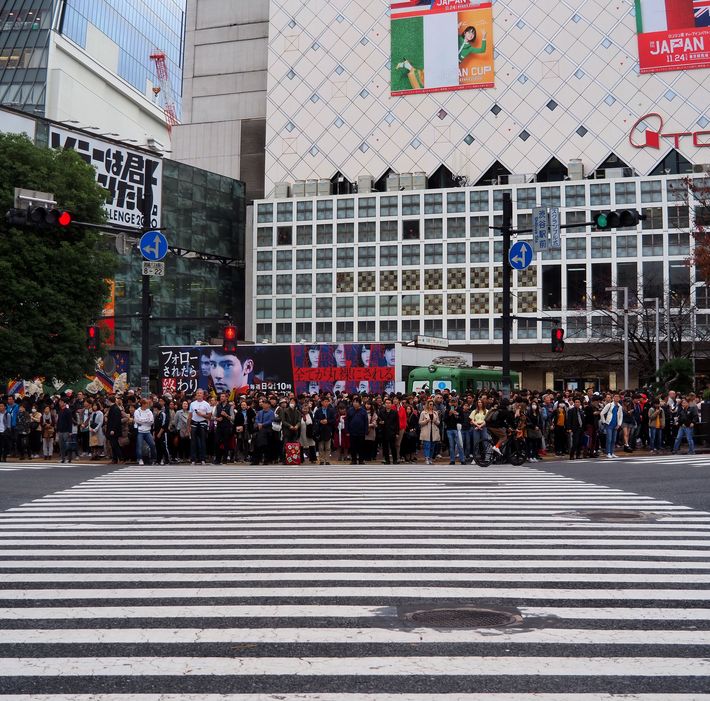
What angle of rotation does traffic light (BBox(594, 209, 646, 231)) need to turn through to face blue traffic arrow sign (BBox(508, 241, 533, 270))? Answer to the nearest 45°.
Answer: approximately 90° to its right

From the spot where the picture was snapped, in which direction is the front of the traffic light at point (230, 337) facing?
facing the viewer

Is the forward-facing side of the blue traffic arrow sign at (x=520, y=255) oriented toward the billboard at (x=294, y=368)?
no

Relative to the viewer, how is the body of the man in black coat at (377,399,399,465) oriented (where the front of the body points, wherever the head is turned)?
toward the camera

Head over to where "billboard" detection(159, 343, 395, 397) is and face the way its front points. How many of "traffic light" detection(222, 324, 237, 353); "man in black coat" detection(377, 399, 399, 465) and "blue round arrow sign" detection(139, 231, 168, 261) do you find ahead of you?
3

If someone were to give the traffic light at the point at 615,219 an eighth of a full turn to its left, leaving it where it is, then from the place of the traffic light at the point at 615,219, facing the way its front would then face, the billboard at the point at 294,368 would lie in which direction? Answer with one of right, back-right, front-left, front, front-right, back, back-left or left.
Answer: back-right

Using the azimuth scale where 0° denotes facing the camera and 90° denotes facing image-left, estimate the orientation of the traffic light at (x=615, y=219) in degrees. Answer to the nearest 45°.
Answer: approximately 45°

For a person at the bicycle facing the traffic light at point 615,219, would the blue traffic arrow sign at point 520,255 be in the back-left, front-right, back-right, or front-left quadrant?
front-left

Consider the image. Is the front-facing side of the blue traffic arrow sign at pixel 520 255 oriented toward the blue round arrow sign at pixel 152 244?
no

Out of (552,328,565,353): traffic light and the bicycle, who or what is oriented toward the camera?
the traffic light

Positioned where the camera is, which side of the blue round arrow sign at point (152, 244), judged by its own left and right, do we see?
front

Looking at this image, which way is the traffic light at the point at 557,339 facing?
toward the camera

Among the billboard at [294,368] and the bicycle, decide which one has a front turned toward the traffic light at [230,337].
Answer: the billboard

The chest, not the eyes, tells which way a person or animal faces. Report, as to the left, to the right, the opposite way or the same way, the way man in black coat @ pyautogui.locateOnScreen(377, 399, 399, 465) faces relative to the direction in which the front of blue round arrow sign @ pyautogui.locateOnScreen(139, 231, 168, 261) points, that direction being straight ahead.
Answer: the same way

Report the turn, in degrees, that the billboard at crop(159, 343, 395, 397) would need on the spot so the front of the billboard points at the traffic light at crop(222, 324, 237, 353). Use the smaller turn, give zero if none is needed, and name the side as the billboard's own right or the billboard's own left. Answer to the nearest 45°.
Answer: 0° — it already faces it

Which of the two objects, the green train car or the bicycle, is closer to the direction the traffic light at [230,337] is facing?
the bicycle
